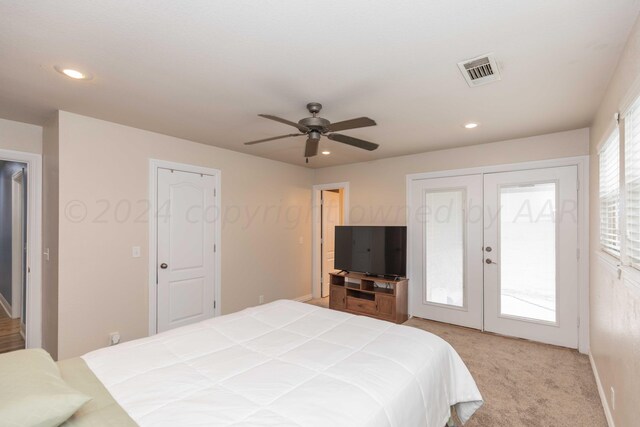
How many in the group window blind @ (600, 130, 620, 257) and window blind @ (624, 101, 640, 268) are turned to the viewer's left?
2

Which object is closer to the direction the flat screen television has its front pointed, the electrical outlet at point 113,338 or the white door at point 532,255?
the electrical outlet

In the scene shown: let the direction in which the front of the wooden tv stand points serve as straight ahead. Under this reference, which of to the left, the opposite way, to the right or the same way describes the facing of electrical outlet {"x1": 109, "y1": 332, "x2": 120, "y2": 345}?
to the left

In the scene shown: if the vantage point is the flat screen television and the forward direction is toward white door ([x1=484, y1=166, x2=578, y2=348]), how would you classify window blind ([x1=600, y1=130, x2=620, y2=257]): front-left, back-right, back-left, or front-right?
front-right

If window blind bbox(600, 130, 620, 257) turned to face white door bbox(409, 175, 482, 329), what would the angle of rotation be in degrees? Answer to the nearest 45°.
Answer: approximately 45° to its right

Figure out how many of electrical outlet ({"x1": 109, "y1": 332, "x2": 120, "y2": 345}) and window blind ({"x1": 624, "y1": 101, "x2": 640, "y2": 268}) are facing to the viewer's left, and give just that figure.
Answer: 1

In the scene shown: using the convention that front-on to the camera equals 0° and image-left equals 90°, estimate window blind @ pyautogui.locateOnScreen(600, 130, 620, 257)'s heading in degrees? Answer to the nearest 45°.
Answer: approximately 90°

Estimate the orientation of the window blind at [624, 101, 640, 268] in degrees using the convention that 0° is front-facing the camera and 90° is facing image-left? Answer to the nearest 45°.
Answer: approximately 90°

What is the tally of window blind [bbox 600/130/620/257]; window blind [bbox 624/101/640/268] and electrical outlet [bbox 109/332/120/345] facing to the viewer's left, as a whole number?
2

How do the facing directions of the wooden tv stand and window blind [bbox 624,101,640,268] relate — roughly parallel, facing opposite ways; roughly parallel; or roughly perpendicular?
roughly perpendicular

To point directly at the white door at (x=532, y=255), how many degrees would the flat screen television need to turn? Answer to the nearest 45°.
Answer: approximately 135° to its left

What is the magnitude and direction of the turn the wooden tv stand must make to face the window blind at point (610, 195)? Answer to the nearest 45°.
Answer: approximately 90° to its left

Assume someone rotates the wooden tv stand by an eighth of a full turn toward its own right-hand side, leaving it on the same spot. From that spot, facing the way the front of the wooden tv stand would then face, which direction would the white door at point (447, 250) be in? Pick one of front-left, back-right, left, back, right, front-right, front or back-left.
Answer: back

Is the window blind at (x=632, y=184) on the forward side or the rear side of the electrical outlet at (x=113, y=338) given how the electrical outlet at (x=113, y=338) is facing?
on the forward side

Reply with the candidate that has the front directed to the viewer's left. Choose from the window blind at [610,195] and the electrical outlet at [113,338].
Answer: the window blind

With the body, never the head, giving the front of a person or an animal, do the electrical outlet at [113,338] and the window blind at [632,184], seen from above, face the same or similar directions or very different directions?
very different directions

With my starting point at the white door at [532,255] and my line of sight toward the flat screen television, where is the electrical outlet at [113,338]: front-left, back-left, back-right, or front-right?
front-left
